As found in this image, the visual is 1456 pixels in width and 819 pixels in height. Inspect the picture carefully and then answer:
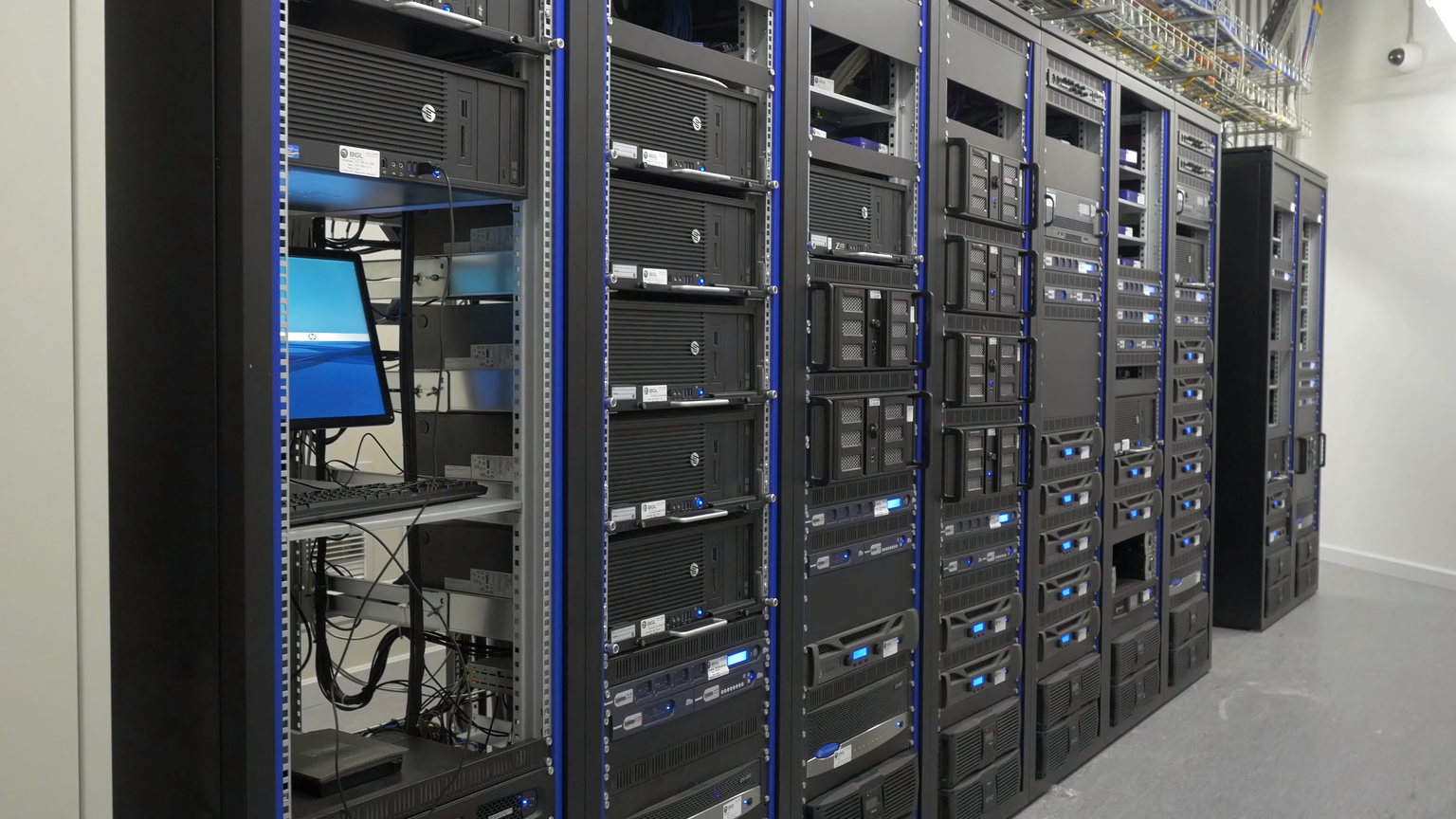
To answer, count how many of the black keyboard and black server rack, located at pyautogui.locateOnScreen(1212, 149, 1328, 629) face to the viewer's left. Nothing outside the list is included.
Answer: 0

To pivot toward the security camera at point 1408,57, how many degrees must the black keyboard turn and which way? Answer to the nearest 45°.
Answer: approximately 90° to its left

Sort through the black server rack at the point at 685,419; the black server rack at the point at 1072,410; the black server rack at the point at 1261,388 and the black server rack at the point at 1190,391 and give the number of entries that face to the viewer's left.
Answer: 0

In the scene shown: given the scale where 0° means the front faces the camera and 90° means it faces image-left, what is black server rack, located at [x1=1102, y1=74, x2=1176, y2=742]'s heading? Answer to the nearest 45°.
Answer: approximately 315°

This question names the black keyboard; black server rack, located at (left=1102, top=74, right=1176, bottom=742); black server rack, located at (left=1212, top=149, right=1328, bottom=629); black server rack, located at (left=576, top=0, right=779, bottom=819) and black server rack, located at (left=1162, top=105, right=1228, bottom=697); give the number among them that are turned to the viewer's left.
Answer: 0

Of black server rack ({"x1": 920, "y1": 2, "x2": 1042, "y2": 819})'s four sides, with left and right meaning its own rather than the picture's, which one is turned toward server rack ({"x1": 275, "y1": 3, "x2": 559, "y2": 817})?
right

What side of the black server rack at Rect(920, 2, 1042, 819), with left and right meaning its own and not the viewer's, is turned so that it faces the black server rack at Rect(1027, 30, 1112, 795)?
left

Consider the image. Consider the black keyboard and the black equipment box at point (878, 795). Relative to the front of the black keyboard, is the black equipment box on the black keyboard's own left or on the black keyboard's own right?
on the black keyboard's own left

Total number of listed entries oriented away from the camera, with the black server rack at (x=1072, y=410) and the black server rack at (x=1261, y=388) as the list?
0

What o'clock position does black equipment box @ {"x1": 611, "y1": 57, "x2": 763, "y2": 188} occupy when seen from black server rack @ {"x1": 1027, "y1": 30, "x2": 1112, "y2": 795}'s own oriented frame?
The black equipment box is roughly at 2 o'clock from the black server rack.

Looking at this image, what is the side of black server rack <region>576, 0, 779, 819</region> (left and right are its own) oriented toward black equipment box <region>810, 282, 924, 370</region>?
left

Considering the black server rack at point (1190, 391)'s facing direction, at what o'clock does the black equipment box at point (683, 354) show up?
The black equipment box is roughly at 2 o'clock from the black server rack.

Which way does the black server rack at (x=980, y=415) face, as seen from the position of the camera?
facing the viewer and to the right of the viewer

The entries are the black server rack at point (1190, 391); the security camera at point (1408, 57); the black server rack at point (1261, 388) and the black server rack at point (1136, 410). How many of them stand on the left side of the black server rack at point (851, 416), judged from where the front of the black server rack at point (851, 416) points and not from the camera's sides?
4

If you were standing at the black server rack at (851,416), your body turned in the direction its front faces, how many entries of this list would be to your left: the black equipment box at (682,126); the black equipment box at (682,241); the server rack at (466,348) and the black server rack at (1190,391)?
1

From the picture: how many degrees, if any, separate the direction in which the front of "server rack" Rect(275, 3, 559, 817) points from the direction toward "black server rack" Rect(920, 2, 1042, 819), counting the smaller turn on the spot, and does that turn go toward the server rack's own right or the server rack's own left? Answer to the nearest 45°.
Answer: approximately 90° to the server rack's own left
